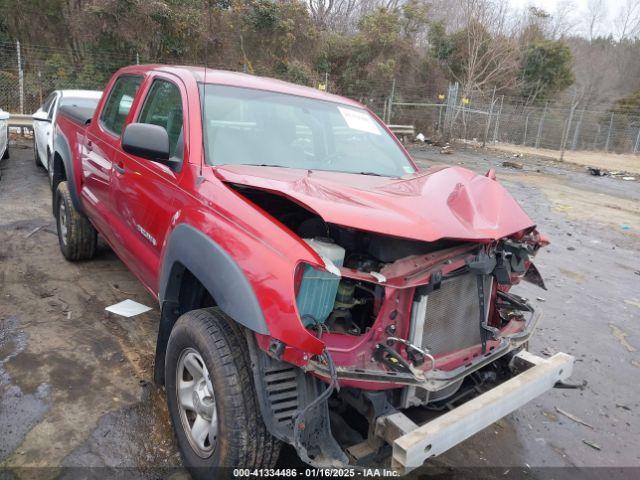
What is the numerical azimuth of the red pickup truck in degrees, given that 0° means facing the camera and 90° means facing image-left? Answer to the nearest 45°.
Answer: approximately 315°

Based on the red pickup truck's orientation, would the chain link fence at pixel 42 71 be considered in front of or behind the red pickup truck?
behind

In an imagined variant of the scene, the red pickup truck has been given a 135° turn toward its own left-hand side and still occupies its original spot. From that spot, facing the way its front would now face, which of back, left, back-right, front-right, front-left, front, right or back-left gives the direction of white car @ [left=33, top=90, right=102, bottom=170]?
front-left

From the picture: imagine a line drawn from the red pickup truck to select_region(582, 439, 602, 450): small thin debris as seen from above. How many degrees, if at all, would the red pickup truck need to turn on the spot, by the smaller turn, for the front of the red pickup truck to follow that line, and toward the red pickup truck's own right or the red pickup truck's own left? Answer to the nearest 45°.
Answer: approximately 45° to the red pickup truck's own left

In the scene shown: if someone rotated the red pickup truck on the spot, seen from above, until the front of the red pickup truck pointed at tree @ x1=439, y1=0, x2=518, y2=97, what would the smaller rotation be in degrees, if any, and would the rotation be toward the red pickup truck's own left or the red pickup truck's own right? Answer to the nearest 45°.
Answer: approximately 135° to the red pickup truck's own left

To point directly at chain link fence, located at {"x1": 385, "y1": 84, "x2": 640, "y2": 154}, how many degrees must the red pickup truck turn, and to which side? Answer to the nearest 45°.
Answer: approximately 135° to its left

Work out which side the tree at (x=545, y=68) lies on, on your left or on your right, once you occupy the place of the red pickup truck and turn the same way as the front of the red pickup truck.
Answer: on your left

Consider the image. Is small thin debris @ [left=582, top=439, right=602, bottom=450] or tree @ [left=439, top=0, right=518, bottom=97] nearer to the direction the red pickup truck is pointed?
the small thin debris

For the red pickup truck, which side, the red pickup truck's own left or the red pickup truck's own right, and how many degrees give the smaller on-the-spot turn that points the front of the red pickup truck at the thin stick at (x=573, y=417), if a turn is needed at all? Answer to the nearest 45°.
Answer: approximately 90° to the red pickup truck's own left
